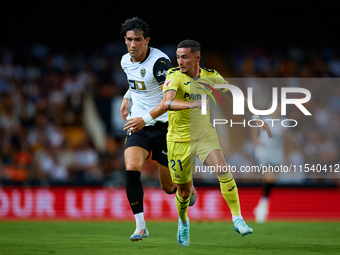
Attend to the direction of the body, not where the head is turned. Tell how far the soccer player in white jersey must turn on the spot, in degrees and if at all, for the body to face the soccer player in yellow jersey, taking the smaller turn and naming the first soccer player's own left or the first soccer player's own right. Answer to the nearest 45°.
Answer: approximately 90° to the first soccer player's own left
